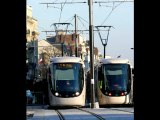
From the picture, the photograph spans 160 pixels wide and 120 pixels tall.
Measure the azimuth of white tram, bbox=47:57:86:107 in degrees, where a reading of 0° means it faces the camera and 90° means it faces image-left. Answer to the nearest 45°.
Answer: approximately 0°

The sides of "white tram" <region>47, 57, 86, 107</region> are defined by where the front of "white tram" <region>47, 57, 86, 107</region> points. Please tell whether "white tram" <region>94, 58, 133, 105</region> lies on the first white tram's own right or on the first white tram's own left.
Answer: on the first white tram's own left
